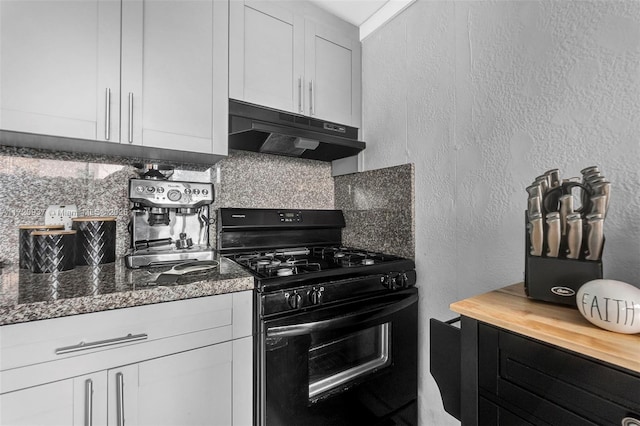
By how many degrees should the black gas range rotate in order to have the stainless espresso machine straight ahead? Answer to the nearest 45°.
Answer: approximately 135° to its right

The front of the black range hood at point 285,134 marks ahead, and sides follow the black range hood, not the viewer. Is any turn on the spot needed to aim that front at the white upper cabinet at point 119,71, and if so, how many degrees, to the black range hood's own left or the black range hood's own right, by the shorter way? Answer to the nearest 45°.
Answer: approximately 90° to the black range hood's own right

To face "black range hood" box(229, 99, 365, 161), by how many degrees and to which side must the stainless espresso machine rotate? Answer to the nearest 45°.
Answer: approximately 90° to its left

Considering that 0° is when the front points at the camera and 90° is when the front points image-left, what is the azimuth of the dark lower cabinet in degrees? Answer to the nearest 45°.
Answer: approximately 45°

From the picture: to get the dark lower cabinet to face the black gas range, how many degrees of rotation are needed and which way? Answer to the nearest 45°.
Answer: approximately 45° to its right

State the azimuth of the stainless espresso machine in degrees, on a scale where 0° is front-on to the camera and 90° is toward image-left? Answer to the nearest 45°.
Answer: approximately 0°
